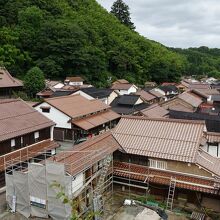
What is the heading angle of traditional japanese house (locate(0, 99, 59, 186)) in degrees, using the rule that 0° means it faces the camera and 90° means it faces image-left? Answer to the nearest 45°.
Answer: approximately 315°

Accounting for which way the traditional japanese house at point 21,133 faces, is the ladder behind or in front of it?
in front

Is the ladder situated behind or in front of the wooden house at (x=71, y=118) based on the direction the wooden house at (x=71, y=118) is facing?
in front

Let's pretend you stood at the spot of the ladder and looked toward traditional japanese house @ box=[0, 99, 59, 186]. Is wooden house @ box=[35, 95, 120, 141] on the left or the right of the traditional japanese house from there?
right

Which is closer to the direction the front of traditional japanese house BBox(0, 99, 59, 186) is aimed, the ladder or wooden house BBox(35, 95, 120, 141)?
the ladder

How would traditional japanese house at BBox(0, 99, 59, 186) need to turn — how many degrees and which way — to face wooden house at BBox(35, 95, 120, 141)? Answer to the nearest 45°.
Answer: approximately 90° to its left

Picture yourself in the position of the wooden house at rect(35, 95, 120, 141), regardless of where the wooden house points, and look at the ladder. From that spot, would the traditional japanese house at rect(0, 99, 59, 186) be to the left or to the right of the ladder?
right
